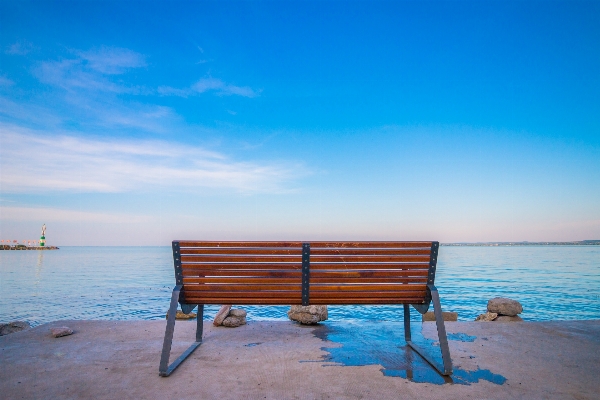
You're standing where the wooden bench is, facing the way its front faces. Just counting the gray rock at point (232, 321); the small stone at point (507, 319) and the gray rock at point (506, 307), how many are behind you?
0

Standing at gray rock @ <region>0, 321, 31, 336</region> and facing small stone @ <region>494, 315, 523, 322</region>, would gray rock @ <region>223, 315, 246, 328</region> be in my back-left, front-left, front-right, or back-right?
front-right

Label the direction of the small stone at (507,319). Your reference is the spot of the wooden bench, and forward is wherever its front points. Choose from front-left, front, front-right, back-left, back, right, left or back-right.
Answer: front-right

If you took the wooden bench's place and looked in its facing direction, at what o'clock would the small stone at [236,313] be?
The small stone is roughly at 11 o'clock from the wooden bench.

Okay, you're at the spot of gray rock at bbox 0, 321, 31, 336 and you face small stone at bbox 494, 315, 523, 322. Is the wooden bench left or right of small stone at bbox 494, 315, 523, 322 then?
right

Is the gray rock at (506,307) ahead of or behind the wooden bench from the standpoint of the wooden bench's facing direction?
ahead

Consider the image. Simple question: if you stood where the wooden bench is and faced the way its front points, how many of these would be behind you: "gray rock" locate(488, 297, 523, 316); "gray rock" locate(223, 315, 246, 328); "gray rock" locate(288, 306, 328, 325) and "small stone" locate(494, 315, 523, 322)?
0

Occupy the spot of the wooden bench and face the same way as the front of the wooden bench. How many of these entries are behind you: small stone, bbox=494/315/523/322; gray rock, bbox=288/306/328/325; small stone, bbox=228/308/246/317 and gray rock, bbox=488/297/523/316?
0

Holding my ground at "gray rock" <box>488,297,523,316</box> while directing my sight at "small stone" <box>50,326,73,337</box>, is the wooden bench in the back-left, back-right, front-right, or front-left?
front-left

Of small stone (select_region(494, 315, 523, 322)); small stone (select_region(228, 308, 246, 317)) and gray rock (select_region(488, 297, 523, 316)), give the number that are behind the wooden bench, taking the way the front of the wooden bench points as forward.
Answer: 0

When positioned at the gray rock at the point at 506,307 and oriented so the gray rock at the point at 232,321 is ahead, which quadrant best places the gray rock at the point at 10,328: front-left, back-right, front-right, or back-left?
front-right

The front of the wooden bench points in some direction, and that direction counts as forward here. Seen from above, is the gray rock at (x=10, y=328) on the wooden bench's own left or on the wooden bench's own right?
on the wooden bench's own left

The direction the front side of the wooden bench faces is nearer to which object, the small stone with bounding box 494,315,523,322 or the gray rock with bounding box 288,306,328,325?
the gray rock

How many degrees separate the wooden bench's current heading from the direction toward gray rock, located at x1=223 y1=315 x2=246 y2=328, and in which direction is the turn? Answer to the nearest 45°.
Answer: approximately 45° to its left

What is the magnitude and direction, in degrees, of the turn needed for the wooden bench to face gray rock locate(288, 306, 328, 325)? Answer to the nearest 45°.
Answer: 0° — it already faces it

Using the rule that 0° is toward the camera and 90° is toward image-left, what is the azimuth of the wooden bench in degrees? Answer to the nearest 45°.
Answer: approximately 180°
